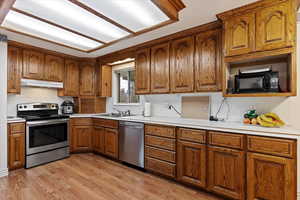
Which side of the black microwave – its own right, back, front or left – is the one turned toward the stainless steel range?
right

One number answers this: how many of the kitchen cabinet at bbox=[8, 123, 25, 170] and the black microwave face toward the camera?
2

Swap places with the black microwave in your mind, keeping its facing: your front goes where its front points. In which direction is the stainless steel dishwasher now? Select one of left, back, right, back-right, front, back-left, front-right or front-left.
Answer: right

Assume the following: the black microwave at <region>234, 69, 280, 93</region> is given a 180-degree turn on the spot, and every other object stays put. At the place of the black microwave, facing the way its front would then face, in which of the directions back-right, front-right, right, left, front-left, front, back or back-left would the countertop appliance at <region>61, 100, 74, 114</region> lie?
left

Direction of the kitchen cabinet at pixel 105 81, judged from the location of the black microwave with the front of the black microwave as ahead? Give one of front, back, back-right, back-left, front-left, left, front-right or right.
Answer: right

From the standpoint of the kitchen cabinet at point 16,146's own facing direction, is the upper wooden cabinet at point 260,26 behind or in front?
in front

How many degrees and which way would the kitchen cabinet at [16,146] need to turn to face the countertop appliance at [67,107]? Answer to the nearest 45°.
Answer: approximately 135° to its left

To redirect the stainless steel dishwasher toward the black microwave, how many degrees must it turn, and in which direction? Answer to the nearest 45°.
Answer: approximately 90° to its left

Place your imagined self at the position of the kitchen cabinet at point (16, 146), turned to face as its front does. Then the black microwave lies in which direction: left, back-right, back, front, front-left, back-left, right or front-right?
front-left

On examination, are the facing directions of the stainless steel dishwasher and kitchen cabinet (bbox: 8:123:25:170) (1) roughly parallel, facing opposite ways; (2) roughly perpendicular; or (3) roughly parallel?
roughly perpendicular

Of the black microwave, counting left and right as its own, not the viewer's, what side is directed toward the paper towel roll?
right

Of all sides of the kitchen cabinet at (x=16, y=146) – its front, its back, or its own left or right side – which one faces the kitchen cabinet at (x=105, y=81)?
left

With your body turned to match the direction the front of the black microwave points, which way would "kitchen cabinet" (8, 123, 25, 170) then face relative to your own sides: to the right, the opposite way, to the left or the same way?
to the left
